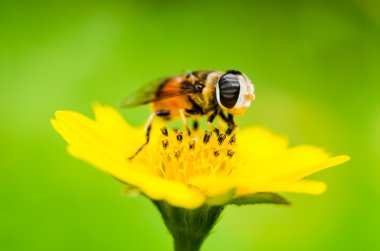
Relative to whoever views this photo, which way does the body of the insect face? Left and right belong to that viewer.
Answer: facing to the right of the viewer
